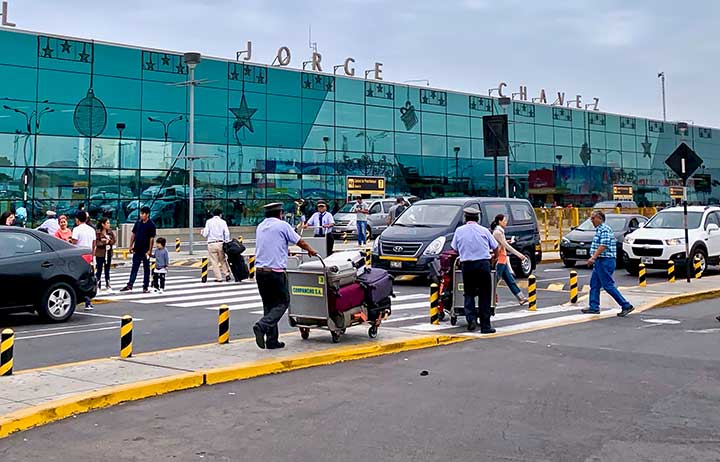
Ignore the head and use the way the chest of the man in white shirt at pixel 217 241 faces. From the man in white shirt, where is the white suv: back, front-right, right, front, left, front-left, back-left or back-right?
right

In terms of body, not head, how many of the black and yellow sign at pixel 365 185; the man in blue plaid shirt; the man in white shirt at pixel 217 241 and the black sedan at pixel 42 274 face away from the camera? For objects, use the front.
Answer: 1

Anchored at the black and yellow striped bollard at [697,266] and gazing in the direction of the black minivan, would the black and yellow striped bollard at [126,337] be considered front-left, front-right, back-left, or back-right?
front-left

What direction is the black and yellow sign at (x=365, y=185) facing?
toward the camera

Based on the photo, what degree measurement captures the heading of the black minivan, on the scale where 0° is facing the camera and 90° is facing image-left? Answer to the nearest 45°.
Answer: approximately 45°

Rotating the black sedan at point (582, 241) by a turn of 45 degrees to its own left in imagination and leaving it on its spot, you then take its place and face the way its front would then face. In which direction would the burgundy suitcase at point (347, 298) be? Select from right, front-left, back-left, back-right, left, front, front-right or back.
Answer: front

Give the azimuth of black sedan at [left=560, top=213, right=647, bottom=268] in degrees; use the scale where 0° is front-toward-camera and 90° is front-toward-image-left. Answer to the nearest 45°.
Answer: approximately 45°

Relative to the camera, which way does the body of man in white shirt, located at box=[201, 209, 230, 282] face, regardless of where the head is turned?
away from the camera

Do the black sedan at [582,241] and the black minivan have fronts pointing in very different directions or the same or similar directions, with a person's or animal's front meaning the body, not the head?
same or similar directions

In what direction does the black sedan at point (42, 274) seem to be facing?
to the viewer's left
